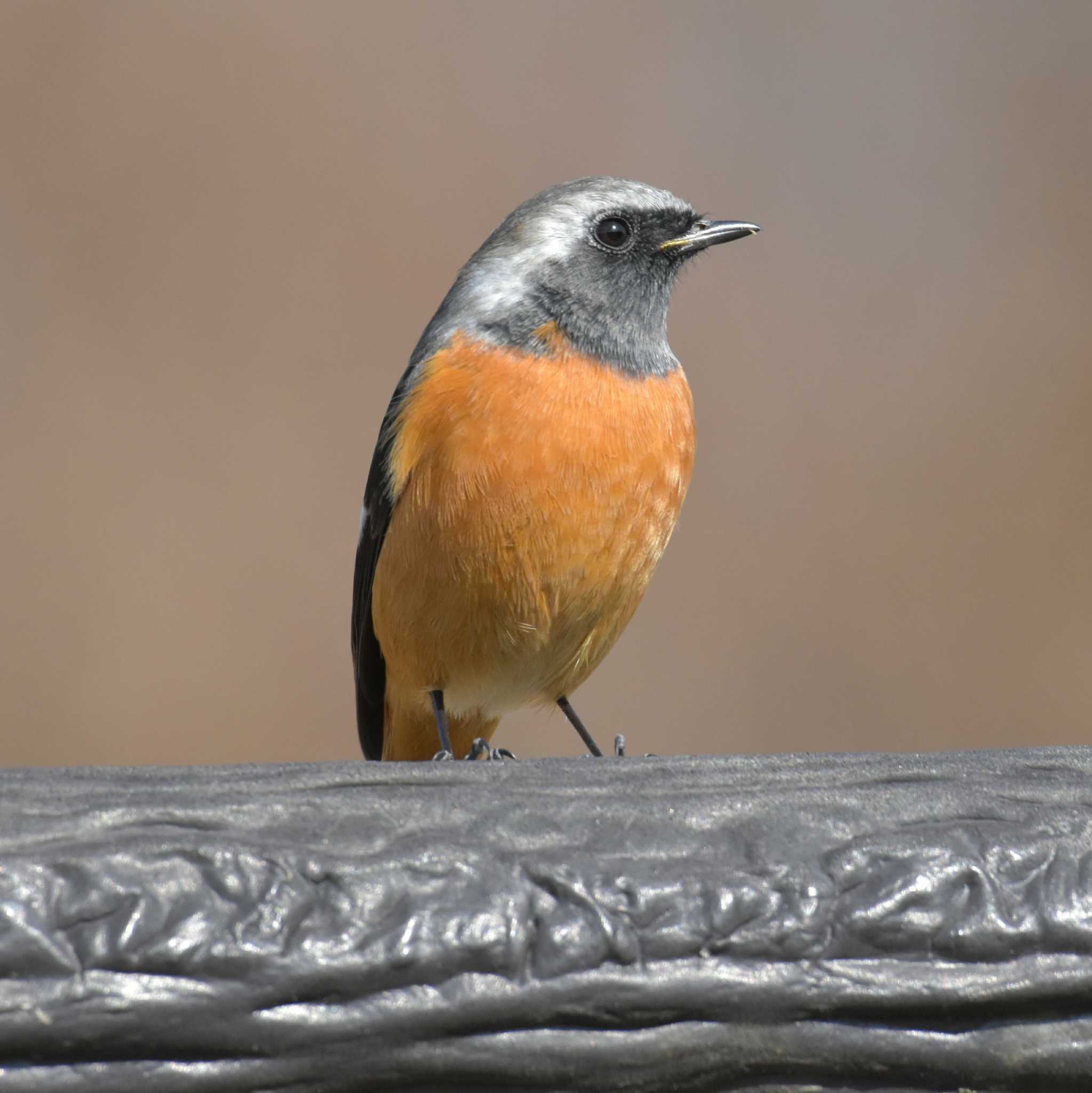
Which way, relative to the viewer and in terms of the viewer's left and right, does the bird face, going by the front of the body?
facing the viewer and to the right of the viewer
